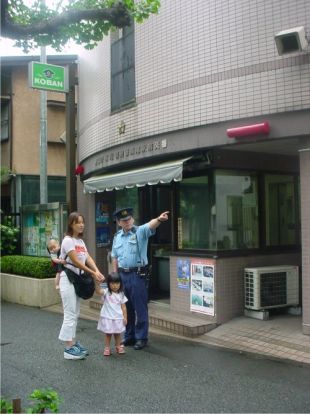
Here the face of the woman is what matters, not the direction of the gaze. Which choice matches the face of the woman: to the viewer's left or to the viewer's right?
to the viewer's right

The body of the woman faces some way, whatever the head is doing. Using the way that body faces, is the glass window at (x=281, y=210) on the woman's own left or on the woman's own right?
on the woman's own left

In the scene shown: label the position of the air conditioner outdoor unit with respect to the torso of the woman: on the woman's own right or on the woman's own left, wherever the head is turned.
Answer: on the woman's own left

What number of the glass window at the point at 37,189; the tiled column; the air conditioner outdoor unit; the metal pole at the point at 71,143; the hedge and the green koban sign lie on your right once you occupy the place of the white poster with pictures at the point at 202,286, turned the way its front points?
4

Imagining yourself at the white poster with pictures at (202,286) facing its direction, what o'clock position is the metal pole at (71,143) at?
The metal pole is roughly at 3 o'clock from the white poster with pictures.

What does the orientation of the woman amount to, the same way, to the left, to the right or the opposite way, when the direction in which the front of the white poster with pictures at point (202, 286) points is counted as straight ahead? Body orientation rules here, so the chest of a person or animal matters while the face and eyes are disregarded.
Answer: to the left

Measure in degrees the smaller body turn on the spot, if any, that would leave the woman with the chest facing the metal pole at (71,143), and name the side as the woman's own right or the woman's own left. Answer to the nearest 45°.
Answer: approximately 135° to the woman's own left
